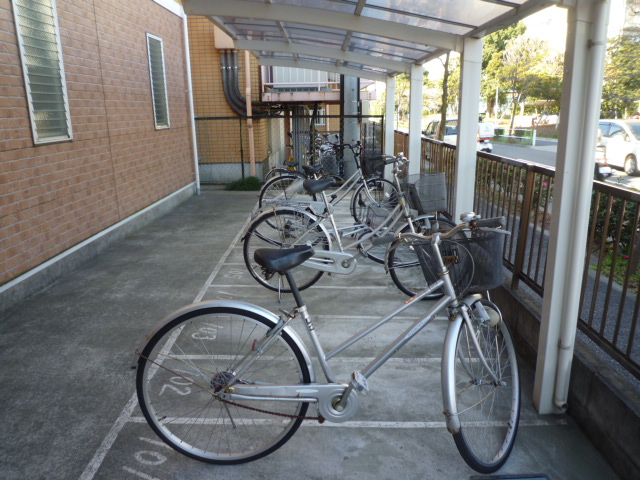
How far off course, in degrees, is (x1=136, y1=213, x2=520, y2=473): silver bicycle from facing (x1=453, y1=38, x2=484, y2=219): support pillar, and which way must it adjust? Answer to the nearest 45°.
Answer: approximately 45° to its left

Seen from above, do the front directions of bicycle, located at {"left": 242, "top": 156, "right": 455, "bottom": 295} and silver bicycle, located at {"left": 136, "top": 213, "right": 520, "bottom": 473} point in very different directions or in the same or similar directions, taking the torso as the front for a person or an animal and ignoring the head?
same or similar directions

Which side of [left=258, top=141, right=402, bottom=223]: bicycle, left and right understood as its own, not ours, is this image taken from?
right

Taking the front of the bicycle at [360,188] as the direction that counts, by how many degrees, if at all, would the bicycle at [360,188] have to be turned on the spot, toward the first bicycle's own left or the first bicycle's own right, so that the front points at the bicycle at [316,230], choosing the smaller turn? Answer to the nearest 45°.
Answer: approximately 90° to the first bicycle's own right

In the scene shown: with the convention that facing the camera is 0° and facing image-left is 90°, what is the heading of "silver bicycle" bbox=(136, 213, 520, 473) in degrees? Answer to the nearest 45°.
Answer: approximately 270°

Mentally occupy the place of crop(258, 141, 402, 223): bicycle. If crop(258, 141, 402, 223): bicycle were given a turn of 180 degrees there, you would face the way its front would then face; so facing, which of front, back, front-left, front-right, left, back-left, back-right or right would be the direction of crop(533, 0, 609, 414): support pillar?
left

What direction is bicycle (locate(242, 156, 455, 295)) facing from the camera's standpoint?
to the viewer's right

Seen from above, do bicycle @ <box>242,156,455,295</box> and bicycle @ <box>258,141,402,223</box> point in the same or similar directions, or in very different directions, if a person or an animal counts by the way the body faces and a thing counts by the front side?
same or similar directions

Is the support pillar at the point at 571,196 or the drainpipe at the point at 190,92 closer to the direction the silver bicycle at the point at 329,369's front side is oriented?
the support pillar

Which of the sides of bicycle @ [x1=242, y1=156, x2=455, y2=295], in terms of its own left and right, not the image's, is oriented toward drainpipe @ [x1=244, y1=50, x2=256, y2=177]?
left

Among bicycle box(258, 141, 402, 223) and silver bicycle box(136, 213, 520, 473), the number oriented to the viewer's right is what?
2

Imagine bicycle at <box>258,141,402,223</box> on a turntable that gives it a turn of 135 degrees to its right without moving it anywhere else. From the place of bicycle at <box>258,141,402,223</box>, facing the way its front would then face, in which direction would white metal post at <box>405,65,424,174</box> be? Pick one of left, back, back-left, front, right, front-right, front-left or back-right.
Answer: back
